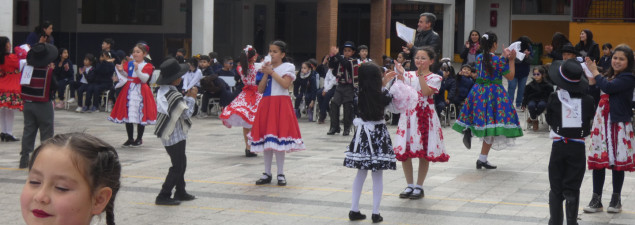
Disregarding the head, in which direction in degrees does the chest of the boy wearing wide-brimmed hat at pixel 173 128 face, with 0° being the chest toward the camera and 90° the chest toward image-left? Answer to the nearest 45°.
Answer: approximately 270°

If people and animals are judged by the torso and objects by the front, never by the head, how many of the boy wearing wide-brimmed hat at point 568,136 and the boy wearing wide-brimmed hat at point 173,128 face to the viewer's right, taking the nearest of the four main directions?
1

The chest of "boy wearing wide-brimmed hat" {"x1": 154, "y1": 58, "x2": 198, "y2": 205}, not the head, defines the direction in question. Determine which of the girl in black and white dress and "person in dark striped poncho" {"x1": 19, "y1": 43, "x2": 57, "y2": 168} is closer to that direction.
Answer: the girl in black and white dress

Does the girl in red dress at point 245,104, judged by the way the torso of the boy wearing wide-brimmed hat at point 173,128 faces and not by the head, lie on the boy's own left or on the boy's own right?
on the boy's own left

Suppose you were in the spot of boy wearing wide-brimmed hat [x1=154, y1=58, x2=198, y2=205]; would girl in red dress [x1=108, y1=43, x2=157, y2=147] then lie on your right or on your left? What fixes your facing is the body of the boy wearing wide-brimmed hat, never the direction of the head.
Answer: on your left

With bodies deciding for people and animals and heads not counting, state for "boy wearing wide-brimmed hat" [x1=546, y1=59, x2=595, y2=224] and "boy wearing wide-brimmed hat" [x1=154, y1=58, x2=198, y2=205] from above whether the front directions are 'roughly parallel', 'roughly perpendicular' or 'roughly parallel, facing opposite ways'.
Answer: roughly perpendicular

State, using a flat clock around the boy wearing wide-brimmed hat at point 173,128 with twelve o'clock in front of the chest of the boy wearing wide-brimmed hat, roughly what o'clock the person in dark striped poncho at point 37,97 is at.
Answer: The person in dark striped poncho is roughly at 8 o'clock from the boy wearing wide-brimmed hat.
